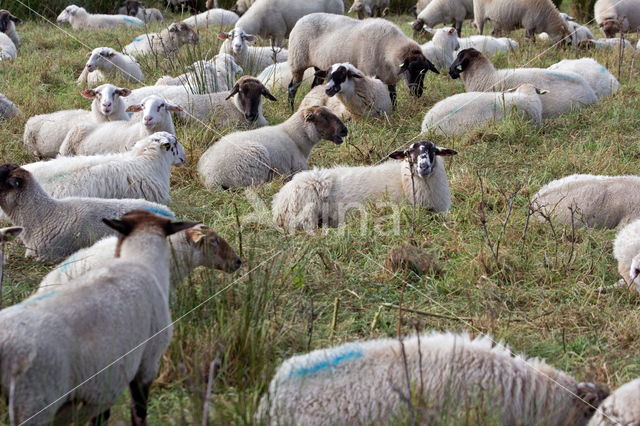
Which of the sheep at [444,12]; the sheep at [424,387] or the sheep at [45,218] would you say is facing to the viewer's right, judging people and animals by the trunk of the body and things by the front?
the sheep at [424,387]

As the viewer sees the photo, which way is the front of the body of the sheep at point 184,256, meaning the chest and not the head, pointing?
to the viewer's right

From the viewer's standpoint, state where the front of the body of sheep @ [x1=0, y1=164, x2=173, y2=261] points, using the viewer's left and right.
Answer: facing to the left of the viewer

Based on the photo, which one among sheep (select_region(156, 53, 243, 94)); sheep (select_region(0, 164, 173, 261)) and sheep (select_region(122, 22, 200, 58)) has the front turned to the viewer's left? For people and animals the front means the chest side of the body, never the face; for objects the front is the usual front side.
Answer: sheep (select_region(0, 164, 173, 261))

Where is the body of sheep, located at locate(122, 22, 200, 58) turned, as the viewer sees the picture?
to the viewer's right

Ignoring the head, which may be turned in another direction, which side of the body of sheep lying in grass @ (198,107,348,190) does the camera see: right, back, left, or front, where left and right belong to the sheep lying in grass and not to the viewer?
right

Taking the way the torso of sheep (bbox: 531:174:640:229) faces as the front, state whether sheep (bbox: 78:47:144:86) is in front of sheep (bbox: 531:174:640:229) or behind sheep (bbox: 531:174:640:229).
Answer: behind

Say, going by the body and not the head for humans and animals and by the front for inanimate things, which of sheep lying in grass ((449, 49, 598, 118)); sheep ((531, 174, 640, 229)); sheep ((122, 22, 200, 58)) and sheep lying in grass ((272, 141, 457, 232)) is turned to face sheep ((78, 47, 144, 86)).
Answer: sheep lying in grass ((449, 49, 598, 118))

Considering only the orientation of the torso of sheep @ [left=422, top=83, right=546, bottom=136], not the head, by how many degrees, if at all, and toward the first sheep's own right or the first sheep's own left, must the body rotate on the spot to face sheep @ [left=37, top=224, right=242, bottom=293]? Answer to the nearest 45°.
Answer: approximately 90° to the first sheep's own right

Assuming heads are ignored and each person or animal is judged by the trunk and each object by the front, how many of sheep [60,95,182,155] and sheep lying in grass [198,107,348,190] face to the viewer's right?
2

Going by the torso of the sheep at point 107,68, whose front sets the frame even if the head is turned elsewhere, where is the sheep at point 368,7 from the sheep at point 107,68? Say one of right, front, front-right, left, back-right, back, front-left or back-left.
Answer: back

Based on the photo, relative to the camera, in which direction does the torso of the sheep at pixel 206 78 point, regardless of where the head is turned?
to the viewer's right

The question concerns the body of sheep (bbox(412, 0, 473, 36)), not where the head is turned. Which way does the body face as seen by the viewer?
to the viewer's left

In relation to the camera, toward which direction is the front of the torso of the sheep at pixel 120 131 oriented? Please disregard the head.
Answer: to the viewer's right
